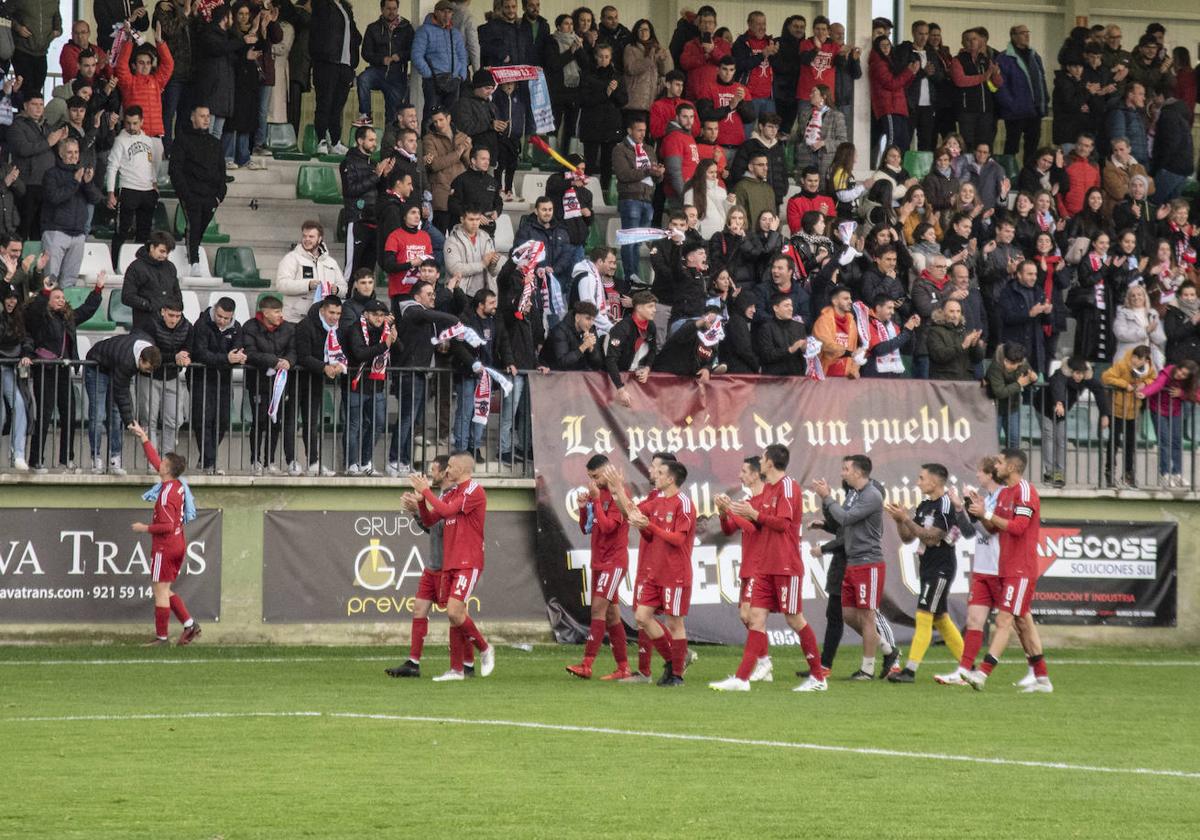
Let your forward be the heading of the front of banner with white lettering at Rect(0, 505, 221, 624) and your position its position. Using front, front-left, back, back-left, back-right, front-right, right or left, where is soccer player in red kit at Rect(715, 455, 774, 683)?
front-left

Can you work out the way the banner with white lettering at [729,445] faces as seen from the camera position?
facing the viewer

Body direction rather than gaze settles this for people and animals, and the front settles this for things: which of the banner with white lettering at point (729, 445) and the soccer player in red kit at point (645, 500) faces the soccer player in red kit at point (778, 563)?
the banner with white lettering

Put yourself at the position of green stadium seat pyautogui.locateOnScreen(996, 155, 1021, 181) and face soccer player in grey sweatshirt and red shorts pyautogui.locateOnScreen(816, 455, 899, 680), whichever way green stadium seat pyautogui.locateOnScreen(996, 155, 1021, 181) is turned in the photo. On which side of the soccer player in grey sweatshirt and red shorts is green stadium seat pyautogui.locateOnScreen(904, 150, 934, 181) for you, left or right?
right

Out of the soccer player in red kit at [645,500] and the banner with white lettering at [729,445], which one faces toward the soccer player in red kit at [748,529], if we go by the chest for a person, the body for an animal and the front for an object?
the banner with white lettering

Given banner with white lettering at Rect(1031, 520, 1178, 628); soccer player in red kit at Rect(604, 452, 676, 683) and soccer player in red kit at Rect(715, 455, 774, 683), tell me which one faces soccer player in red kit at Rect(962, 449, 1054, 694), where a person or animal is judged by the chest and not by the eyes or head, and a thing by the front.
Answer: the banner with white lettering

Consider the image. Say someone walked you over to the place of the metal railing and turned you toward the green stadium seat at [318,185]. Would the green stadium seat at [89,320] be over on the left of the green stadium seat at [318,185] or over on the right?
left

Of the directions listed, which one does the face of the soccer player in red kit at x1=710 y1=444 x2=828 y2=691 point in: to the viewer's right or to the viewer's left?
to the viewer's left

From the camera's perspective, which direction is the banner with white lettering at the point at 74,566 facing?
toward the camera

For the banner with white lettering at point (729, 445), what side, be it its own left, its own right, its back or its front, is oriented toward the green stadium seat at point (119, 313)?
right
